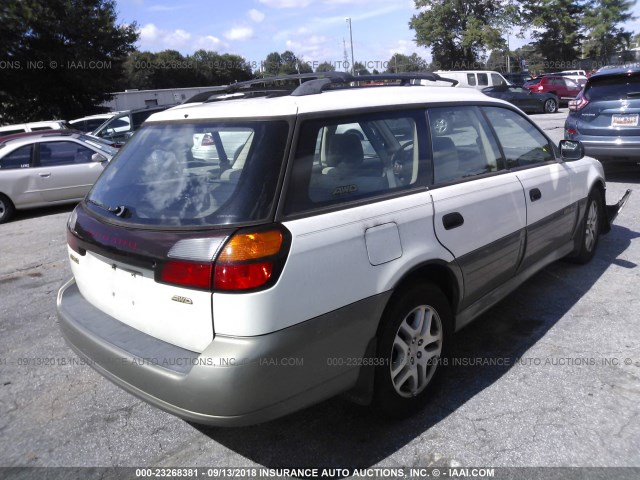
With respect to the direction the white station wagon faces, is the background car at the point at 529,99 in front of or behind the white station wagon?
in front

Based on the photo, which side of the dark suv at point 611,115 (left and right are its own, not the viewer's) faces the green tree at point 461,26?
front

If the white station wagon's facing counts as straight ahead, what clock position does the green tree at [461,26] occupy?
The green tree is roughly at 11 o'clock from the white station wagon.

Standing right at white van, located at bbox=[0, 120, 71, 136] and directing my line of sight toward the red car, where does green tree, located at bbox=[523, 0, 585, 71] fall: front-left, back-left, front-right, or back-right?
front-left

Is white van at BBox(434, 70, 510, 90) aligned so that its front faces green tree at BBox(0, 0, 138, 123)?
no

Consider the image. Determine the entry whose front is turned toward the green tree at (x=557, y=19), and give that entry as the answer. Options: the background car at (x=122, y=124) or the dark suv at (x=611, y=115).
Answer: the dark suv

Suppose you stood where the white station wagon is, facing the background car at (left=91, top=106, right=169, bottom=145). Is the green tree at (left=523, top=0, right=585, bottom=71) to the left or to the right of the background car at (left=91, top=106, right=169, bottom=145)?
right

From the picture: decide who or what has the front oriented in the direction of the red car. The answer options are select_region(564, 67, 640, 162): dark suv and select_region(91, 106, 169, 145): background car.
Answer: the dark suv

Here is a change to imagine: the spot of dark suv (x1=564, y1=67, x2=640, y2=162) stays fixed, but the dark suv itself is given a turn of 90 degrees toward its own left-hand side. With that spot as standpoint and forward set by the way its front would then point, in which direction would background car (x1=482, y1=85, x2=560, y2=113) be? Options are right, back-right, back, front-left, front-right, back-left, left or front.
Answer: right

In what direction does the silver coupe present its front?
to the viewer's right

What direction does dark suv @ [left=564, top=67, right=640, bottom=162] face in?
away from the camera
